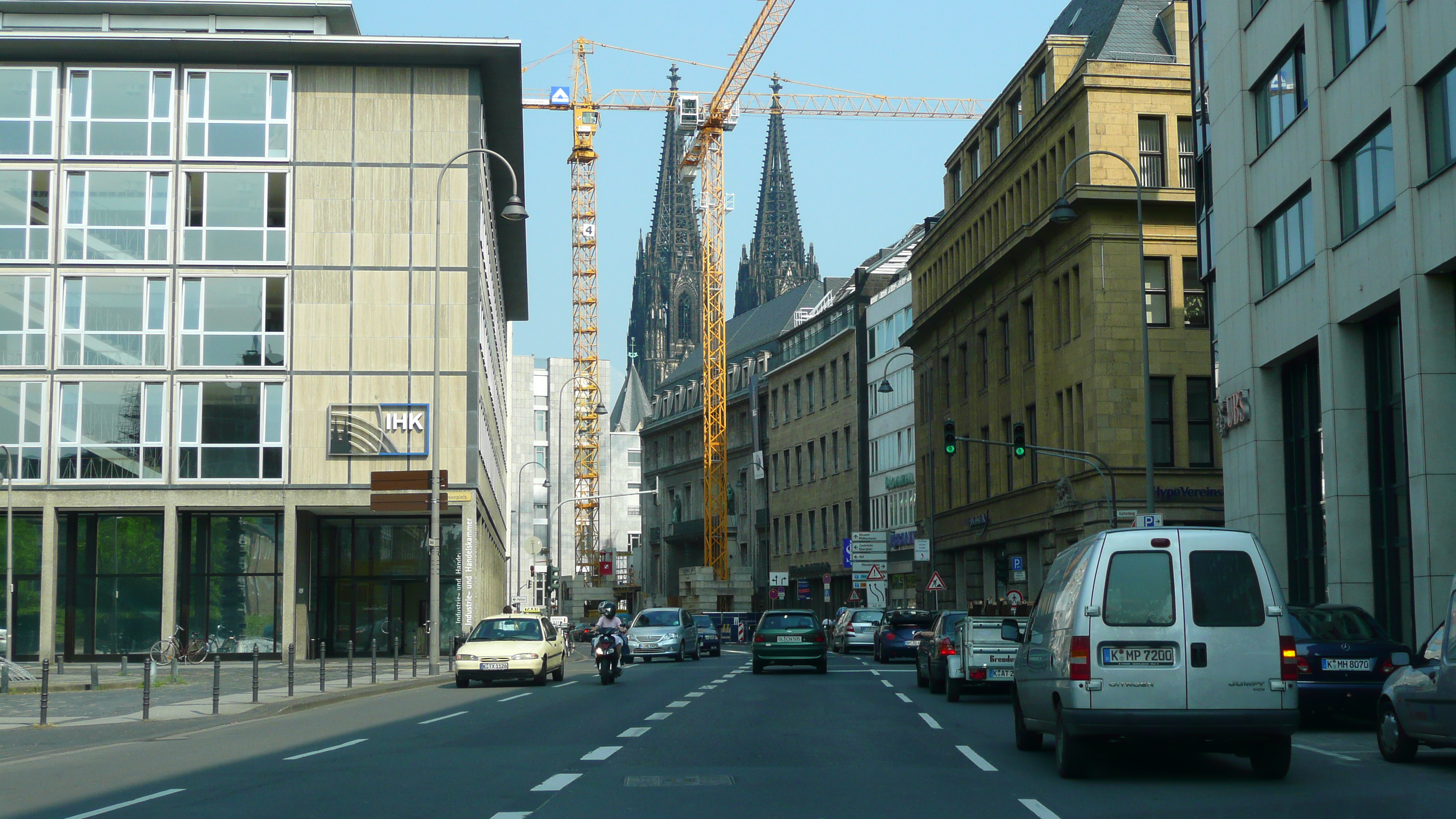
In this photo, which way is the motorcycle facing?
toward the camera

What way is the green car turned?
away from the camera

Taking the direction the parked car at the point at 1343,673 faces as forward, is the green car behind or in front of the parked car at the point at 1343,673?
in front

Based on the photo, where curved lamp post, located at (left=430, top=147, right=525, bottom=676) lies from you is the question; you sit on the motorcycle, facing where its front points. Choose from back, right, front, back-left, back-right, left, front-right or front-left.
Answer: back-right

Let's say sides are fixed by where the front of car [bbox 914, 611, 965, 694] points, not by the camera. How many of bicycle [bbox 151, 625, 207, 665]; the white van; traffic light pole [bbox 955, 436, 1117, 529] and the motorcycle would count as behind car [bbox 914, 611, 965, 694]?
1

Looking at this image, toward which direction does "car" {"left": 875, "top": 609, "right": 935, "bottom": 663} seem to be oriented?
away from the camera

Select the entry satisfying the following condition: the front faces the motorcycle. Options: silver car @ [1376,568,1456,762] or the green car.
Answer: the silver car

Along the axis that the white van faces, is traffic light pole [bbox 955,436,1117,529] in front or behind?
in front

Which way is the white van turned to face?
away from the camera

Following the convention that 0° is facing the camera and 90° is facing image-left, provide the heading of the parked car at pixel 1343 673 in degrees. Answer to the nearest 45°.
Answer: approximately 180°

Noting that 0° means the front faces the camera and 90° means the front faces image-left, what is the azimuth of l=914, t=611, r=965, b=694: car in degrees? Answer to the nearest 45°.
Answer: approximately 180°

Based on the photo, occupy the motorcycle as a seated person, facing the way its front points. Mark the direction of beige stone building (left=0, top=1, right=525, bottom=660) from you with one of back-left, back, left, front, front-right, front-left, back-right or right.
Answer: back-right

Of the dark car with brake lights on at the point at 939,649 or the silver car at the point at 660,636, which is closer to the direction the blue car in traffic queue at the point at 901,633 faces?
the silver car

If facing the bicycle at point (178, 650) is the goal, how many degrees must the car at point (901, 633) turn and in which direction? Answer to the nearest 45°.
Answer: approximately 90° to its left

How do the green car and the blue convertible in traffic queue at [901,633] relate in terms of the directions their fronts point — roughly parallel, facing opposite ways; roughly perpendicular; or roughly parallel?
roughly parallel

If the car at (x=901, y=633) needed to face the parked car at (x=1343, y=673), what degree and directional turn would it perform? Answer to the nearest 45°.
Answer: approximately 180°

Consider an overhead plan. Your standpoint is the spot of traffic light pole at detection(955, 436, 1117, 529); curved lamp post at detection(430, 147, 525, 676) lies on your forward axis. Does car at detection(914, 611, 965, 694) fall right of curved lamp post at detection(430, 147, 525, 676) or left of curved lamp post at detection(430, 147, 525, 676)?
left
